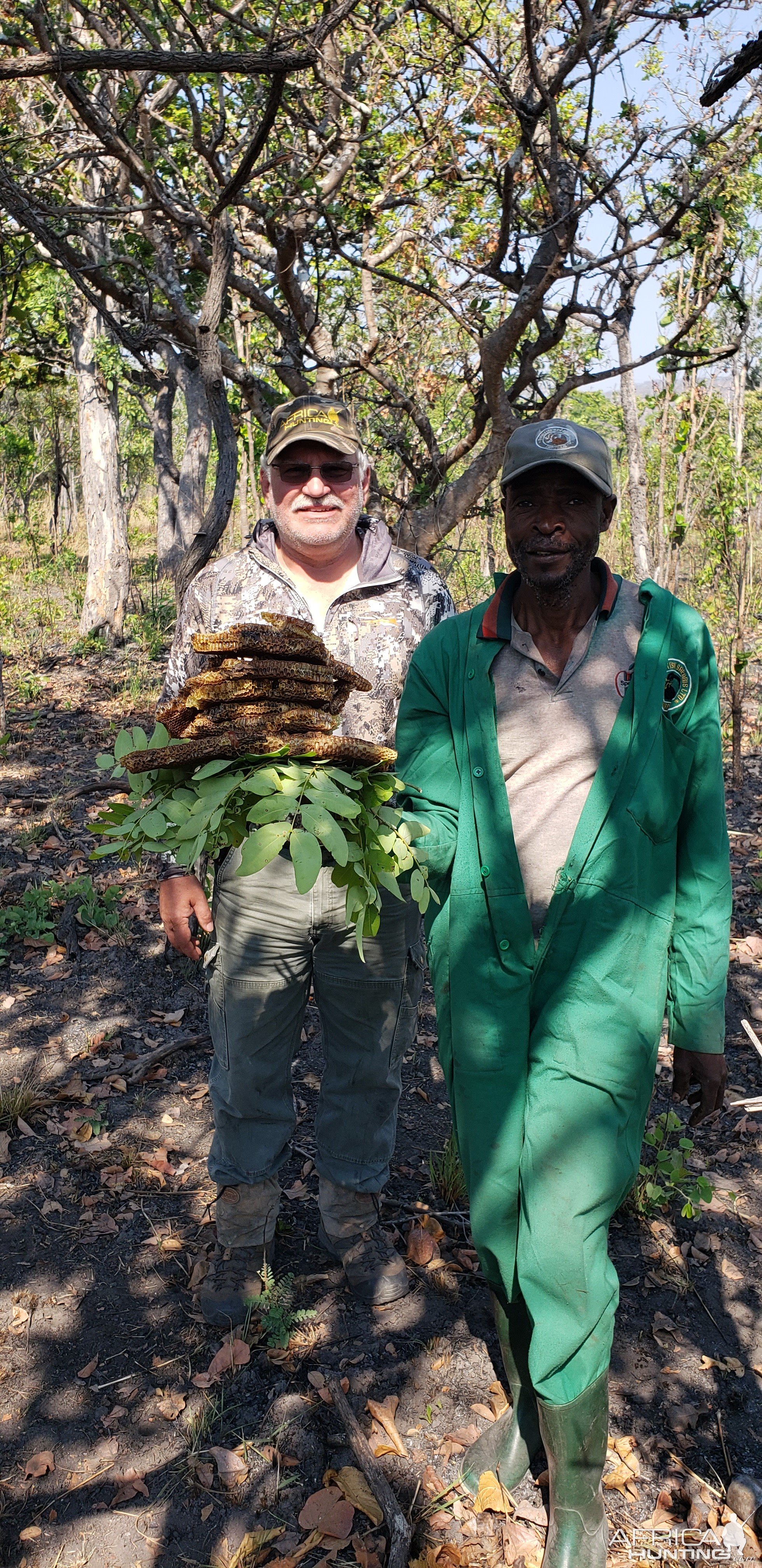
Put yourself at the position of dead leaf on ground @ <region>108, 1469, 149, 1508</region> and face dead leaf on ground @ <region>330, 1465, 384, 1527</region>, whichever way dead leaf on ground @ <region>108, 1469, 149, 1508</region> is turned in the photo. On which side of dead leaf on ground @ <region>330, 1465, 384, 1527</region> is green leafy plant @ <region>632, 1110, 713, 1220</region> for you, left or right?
left

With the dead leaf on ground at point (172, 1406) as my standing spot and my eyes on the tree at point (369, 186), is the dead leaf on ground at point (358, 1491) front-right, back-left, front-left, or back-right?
back-right

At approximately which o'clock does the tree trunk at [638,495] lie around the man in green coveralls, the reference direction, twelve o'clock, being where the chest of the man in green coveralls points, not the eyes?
The tree trunk is roughly at 6 o'clock from the man in green coveralls.

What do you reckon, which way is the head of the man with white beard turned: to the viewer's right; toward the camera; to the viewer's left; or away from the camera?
toward the camera

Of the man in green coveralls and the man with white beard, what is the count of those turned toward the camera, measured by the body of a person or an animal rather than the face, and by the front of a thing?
2

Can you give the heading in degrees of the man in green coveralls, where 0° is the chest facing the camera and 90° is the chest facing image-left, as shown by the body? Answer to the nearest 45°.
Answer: approximately 0°

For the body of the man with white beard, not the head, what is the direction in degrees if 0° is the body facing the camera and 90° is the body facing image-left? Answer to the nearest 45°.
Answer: approximately 0°

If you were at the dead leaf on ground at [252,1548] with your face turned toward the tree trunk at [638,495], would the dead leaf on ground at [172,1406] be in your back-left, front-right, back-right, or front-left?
front-left

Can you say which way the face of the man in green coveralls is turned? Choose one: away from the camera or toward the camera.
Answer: toward the camera

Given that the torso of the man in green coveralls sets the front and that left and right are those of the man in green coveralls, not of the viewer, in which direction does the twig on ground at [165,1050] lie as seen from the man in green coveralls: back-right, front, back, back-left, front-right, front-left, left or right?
back-right

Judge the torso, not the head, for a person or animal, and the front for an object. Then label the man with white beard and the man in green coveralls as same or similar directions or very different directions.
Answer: same or similar directions
